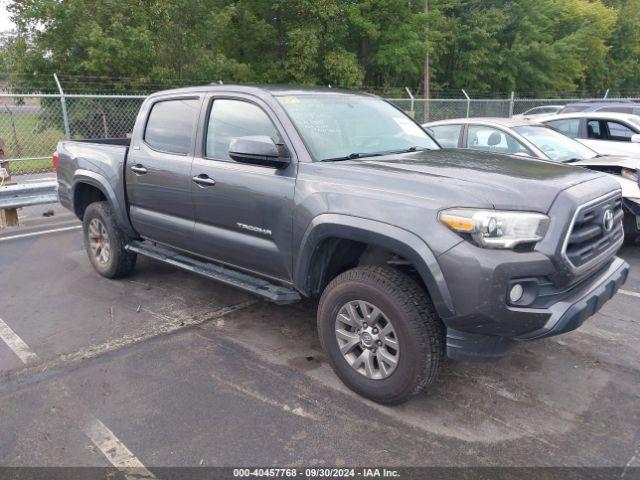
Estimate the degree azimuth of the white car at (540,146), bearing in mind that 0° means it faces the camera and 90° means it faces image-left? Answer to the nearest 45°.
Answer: approximately 315°

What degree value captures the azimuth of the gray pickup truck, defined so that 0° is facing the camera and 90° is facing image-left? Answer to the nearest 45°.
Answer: approximately 315°

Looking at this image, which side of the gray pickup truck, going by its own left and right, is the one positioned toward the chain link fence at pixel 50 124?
back

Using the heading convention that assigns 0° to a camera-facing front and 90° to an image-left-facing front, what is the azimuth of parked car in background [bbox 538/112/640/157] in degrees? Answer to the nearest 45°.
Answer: approximately 270°

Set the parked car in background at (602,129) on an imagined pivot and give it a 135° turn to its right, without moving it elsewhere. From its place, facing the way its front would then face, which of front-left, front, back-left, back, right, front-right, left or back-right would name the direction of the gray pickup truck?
front-left

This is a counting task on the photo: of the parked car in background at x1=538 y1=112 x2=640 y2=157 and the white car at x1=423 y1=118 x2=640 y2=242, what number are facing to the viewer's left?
0

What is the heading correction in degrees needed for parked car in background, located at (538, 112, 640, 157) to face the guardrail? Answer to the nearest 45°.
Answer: approximately 135° to its right

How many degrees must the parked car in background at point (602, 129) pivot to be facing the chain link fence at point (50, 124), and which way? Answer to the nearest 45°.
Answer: approximately 180°

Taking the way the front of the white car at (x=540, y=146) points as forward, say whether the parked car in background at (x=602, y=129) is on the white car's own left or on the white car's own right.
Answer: on the white car's own left

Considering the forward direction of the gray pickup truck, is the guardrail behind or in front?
behind

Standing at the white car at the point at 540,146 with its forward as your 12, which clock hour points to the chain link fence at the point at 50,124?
The chain link fence is roughly at 5 o'clock from the white car.
